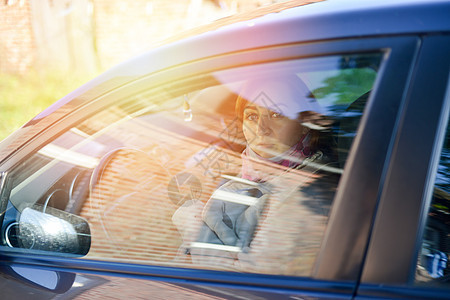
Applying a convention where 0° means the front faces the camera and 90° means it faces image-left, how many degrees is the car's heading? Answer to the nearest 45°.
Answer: approximately 90°

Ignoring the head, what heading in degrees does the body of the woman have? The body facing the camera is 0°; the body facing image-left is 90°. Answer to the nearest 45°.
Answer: approximately 45°
